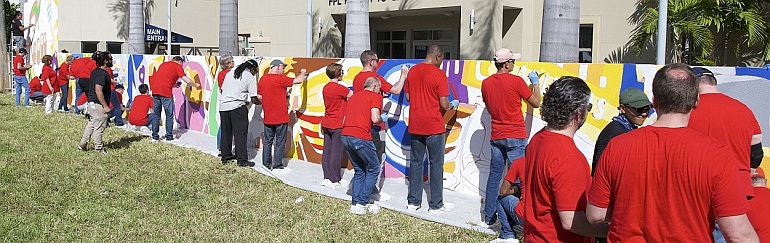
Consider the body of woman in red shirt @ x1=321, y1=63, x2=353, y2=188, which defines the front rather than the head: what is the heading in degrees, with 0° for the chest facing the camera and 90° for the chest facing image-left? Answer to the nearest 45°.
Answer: approximately 225°

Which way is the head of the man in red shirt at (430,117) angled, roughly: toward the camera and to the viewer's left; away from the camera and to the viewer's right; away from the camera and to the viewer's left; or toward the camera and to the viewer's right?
away from the camera and to the viewer's right

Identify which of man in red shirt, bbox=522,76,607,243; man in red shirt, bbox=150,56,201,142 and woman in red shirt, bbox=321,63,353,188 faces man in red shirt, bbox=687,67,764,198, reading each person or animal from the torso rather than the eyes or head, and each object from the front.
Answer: man in red shirt, bbox=522,76,607,243

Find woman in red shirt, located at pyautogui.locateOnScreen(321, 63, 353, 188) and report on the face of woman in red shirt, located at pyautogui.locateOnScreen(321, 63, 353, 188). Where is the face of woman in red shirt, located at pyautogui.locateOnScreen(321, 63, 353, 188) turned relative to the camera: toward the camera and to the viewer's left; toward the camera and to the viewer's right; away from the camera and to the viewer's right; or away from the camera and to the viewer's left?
away from the camera and to the viewer's right

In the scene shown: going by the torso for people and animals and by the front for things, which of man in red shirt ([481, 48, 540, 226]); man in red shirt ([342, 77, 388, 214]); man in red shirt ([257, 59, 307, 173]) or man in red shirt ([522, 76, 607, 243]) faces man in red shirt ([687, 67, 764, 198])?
man in red shirt ([522, 76, 607, 243])

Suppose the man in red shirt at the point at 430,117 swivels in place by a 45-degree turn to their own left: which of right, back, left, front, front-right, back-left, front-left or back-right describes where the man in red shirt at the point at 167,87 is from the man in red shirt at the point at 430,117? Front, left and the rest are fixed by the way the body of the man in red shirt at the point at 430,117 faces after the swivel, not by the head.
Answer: front-left

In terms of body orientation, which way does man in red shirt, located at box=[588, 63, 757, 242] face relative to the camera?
away from the camera

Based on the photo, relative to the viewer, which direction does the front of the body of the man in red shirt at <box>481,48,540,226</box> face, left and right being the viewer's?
facing away from the viewer and to the right of the viewer

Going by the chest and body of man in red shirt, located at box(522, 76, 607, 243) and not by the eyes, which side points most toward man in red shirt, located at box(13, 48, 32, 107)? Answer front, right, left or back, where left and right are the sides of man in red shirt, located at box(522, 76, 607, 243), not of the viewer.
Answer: left

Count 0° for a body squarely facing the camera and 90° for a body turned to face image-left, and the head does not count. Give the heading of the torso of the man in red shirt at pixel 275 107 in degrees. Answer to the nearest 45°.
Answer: approximately 225°

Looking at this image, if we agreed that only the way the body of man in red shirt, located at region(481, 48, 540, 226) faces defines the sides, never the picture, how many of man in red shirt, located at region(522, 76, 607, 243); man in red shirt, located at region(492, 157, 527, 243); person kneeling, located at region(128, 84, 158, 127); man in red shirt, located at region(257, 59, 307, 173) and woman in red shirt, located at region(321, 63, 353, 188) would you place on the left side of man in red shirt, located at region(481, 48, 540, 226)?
3

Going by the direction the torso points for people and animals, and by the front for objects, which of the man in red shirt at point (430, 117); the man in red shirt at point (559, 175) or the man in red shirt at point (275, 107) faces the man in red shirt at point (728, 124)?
the man in red shirt at point (559, 175)
